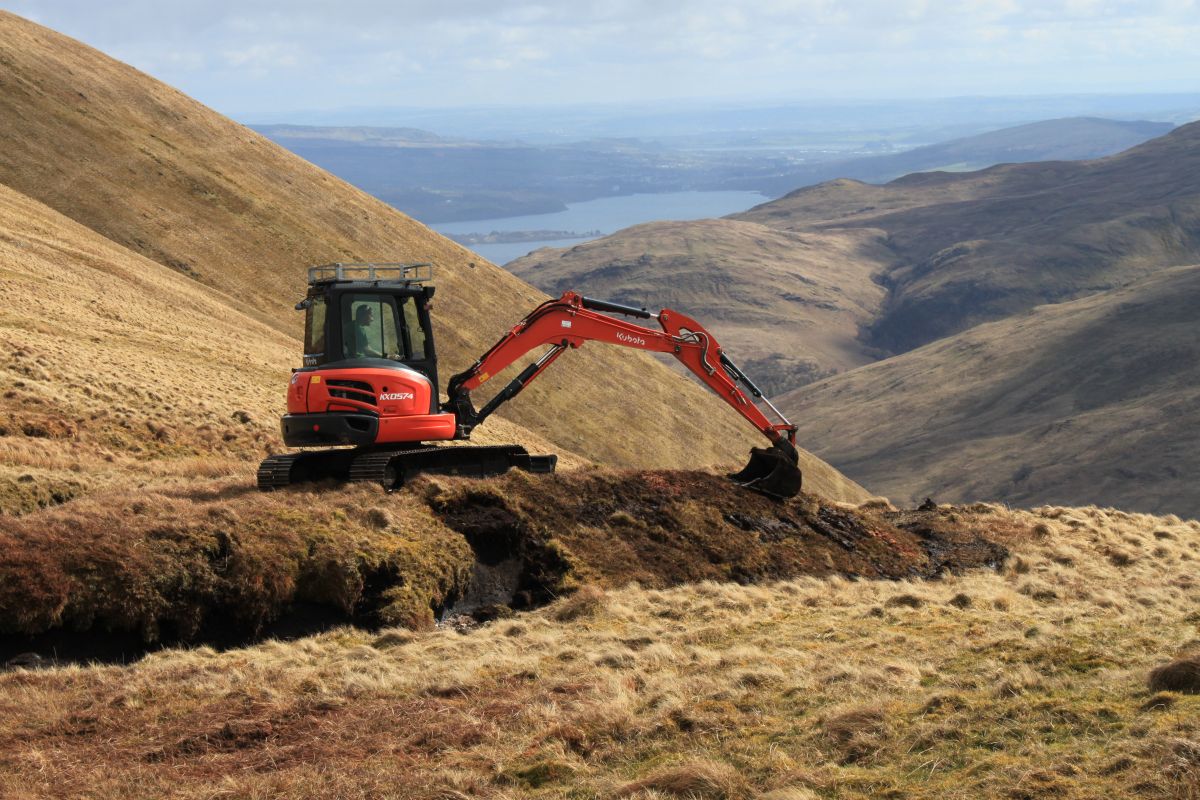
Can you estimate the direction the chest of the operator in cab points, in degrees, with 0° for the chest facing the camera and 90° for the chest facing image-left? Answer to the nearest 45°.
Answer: approximately 270°

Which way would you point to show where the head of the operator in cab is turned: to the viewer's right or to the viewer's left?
to the viewer's right

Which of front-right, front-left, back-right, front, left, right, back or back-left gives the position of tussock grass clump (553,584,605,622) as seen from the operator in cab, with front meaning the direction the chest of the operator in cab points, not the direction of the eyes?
front-right

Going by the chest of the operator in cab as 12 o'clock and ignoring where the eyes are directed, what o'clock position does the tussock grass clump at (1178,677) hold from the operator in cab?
The tussock grass clump is roughly at 2 o'clock from the operator in cab.

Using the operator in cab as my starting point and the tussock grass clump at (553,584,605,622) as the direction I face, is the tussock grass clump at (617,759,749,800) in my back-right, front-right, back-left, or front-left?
front-right

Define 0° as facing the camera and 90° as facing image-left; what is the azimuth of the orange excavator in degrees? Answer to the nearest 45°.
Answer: approximately 270°

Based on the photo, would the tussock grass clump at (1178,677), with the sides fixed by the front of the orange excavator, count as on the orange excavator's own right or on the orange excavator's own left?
on the orange excavator's own right

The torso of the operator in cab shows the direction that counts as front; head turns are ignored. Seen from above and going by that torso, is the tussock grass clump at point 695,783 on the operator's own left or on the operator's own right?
on the operator's own right
